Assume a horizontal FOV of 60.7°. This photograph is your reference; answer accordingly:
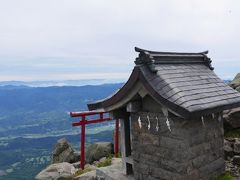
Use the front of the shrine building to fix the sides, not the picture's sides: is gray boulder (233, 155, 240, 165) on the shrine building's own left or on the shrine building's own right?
on the shrine building's own right

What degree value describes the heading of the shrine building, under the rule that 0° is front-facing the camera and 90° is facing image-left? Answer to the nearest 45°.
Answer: approximately 135°

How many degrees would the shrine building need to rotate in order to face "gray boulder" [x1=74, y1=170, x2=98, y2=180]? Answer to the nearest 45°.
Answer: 0° — it already faces it

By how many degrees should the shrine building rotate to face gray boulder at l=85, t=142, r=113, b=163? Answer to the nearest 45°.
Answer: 0° — it already faces it
